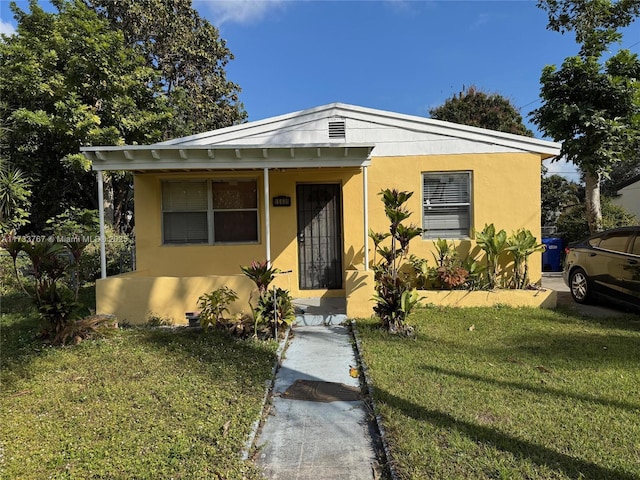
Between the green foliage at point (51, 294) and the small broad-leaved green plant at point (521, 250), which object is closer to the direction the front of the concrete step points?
the green foliage

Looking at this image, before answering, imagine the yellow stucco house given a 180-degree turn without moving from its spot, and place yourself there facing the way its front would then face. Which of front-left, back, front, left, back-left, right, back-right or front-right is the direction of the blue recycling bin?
front-right

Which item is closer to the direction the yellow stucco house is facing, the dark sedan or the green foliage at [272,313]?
the green foliage

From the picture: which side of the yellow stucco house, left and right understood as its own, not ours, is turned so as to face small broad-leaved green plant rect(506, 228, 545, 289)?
left

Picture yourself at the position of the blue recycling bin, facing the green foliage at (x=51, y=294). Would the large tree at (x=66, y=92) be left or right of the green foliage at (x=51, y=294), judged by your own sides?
right

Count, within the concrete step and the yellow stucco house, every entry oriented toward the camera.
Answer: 2

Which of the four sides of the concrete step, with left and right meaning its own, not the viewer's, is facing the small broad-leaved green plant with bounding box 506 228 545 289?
left

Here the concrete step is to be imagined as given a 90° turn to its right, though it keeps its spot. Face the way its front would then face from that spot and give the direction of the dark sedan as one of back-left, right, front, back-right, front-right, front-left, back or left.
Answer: back

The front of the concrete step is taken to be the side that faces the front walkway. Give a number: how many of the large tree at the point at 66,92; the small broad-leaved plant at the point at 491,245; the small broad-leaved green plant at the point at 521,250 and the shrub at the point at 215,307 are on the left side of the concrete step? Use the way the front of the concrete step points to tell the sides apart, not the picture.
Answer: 2

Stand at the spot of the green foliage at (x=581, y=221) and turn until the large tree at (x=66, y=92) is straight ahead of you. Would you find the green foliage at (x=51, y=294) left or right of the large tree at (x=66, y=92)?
left

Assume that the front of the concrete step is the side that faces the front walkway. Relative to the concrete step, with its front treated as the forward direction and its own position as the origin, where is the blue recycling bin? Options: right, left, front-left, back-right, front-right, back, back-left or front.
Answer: back-left

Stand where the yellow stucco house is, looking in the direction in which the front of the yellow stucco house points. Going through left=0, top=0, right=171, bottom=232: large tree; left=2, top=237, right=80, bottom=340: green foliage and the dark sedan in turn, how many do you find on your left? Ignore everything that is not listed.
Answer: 1

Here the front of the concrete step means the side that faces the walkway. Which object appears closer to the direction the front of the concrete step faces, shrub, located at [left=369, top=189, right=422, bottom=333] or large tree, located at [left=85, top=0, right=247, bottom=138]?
the shrub

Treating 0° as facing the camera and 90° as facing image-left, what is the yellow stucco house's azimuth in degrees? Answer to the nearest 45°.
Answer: approximately 0°

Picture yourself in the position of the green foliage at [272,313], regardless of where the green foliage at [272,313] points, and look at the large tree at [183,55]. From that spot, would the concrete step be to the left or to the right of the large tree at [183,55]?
right

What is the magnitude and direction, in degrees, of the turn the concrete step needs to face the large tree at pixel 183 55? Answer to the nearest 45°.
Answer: approximately 135° to its right
